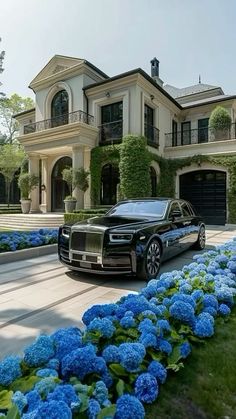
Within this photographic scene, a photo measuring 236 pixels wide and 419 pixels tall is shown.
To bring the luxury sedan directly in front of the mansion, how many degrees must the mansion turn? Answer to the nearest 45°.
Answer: approximately 45° to its left

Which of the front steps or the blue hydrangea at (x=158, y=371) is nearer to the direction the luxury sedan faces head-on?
the blue hydrangea

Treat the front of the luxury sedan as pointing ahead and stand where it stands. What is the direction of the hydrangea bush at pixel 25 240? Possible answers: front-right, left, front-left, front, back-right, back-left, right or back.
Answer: right

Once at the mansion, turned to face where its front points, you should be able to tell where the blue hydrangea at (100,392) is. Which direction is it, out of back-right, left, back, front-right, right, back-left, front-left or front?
front-left

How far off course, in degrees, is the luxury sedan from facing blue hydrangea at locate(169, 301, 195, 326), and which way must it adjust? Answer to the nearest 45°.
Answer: approximately 45° to its left

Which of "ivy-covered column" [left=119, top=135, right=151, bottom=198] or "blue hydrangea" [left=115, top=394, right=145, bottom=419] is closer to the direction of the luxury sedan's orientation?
the blue hydrangea

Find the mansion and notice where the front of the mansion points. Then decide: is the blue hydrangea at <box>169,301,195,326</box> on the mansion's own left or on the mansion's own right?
on the mansion's own left

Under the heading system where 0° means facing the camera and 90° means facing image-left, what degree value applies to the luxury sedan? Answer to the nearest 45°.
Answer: approximately 45°

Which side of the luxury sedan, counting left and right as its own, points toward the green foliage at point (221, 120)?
back

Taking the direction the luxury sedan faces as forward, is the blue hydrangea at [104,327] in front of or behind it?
in front

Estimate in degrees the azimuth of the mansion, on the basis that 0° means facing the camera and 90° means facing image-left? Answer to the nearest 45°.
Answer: approximately 45°

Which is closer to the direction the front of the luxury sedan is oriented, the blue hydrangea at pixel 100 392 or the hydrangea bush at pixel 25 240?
the blue hydrangea

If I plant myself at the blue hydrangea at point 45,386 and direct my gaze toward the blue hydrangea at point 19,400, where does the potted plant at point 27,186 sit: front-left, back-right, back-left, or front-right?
back-right
